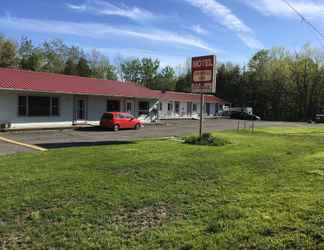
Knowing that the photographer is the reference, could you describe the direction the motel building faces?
facing the viewer and to the right of the viewer

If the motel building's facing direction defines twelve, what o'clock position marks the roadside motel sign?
The roadside motel sign is roughly at 12 o'clock from the motel building.

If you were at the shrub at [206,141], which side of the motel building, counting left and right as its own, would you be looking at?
front
